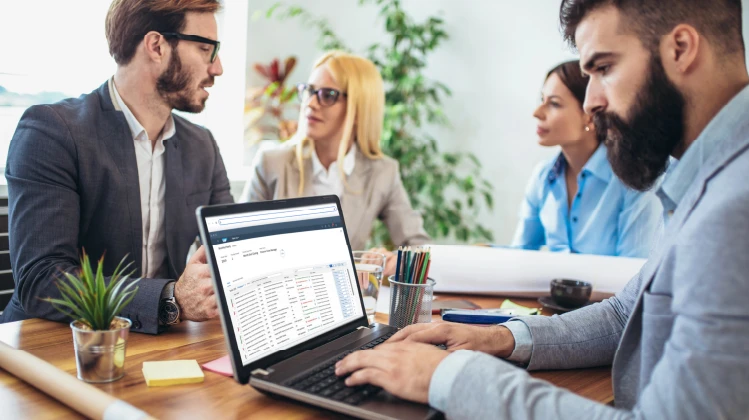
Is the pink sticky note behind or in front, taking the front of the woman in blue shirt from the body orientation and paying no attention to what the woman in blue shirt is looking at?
in front

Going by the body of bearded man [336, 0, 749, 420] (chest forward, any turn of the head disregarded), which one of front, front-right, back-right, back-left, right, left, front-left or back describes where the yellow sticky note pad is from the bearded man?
front

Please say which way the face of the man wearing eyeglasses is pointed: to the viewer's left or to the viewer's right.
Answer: to the viewer's right

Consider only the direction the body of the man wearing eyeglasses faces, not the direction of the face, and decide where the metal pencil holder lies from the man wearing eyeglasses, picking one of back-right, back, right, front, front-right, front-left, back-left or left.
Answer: front

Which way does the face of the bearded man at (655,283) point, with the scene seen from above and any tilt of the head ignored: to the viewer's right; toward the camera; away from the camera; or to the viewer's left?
to the viewer's left

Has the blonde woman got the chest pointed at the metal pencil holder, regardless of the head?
yes

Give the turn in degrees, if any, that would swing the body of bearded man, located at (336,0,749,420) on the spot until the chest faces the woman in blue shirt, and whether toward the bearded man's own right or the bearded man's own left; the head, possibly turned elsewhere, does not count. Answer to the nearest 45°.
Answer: approximately 90° to the bearded man's own right

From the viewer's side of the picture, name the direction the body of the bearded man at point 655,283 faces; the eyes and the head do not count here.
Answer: to the viewer's left

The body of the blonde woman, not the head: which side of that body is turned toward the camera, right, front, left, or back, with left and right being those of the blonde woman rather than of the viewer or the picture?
front

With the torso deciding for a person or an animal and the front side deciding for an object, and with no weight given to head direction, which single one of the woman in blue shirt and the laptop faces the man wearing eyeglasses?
the woman in blue shirt

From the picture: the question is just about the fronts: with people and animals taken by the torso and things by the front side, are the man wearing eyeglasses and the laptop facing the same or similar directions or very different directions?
same or similar directions

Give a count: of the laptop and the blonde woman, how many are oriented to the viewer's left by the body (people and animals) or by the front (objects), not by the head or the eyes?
0

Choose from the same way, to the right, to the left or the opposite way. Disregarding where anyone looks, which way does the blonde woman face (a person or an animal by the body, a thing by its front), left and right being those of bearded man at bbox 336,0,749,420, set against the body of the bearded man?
to the left

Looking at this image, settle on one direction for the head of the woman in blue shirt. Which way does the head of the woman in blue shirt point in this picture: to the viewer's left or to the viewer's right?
to the viewer's left

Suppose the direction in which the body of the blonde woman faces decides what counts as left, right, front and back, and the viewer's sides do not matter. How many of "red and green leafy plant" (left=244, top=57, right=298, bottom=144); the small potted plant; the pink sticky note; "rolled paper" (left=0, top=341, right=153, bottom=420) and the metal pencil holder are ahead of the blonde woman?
4
